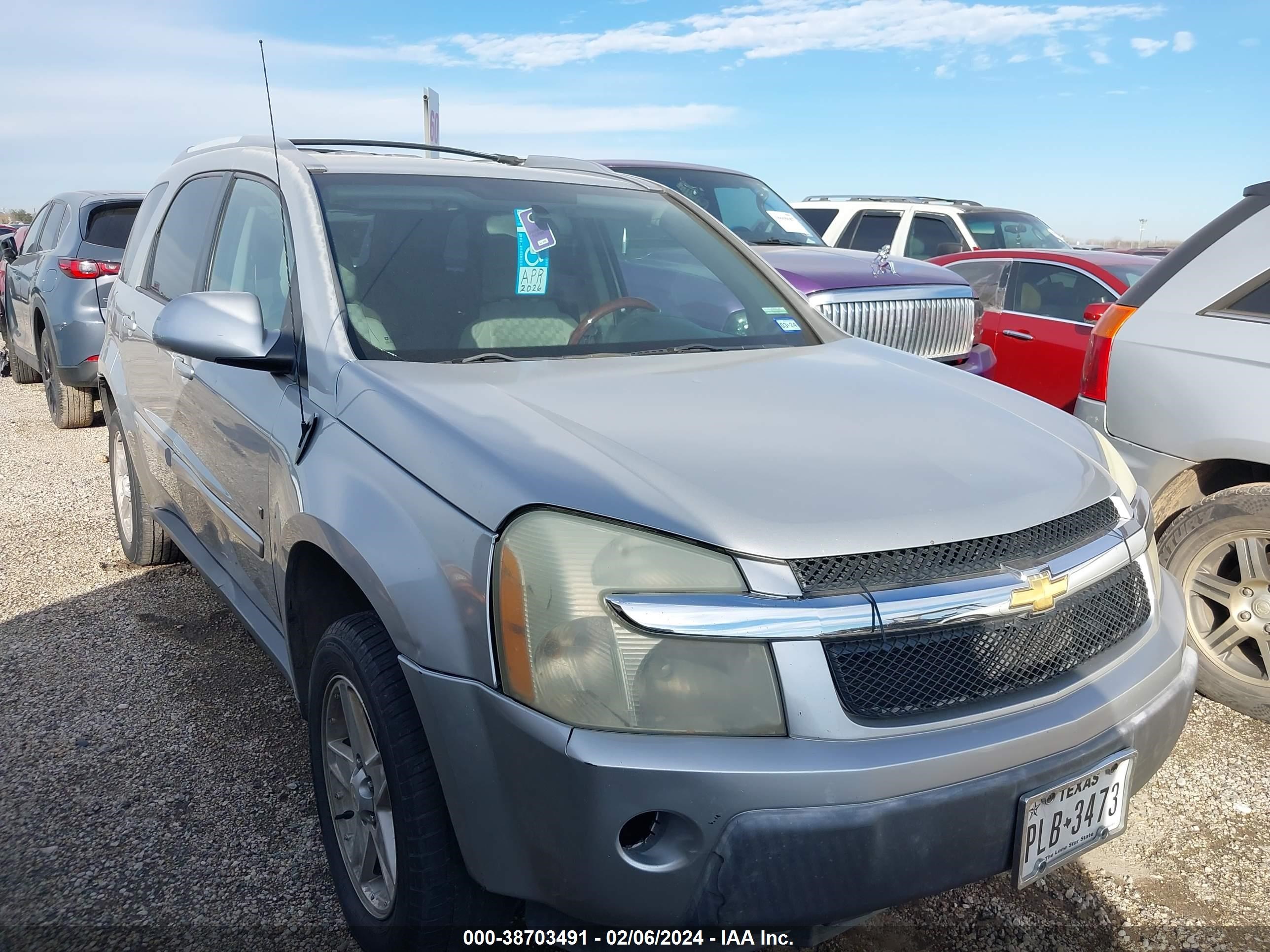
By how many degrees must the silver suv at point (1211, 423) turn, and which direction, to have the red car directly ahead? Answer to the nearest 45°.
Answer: approximately 90° to its left

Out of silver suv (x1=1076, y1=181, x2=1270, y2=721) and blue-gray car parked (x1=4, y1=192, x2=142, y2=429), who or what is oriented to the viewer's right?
the silver suv

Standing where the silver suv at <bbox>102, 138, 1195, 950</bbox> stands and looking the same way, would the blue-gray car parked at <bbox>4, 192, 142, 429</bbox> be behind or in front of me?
behind

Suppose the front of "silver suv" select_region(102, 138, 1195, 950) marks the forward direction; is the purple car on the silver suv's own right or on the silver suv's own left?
on the silver suv's own left

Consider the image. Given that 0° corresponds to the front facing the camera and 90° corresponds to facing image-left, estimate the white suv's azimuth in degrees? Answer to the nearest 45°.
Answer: approximately 315°
